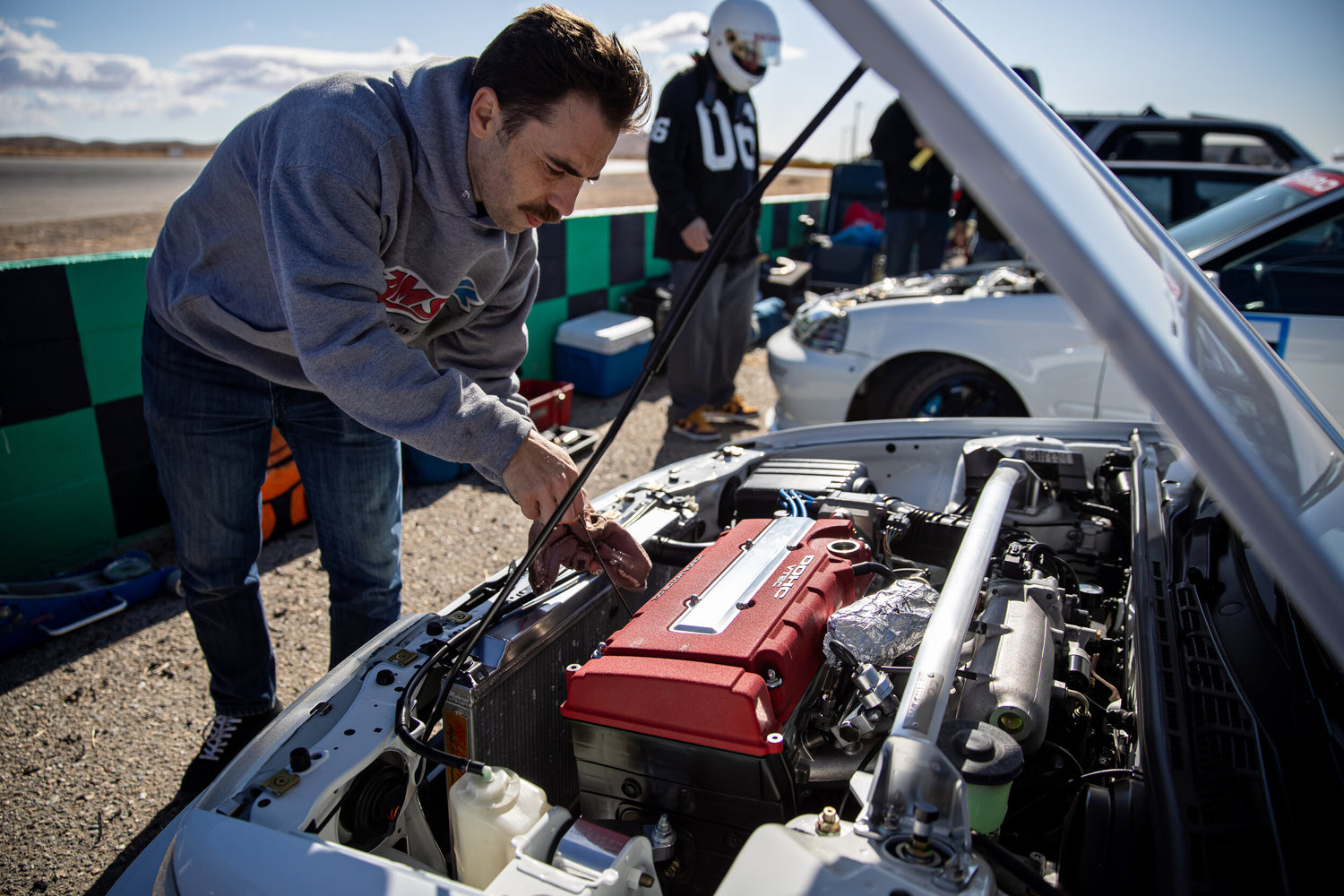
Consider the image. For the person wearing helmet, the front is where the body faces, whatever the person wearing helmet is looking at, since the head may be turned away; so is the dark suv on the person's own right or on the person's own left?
on the person's own left

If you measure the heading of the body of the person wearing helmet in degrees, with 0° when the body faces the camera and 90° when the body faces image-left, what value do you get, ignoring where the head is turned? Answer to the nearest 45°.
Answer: approximately 315°

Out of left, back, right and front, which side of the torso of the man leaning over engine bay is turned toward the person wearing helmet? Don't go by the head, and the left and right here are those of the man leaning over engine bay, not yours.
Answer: left
